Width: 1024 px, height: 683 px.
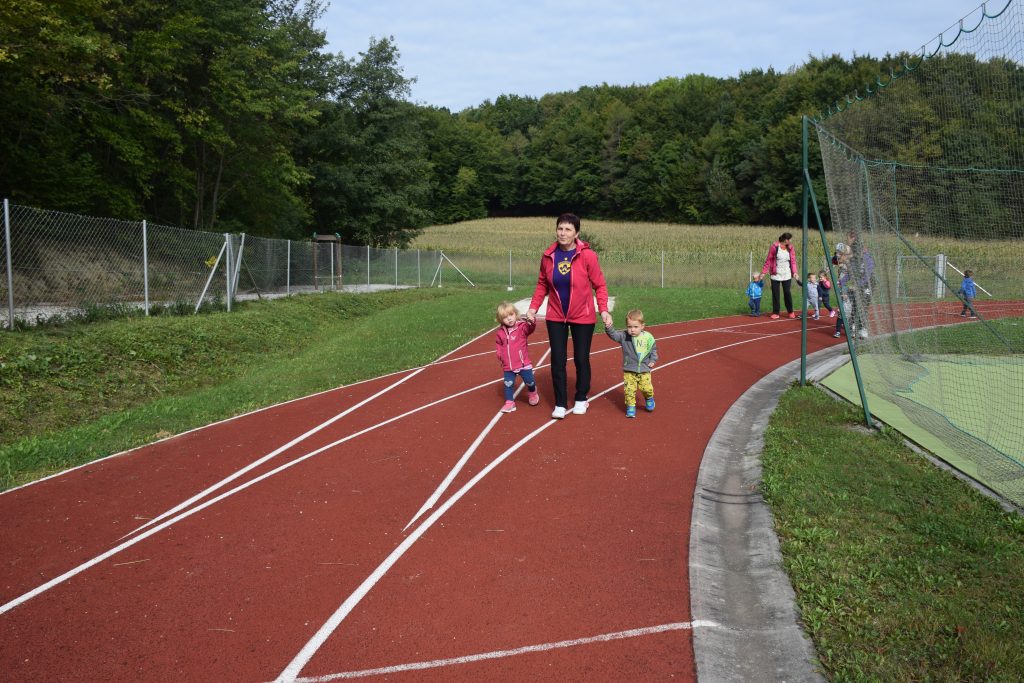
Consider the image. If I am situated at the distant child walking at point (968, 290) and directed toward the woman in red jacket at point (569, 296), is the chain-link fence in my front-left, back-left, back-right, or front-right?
front-right

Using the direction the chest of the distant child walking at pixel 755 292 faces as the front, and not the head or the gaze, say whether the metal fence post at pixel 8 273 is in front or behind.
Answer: in front
